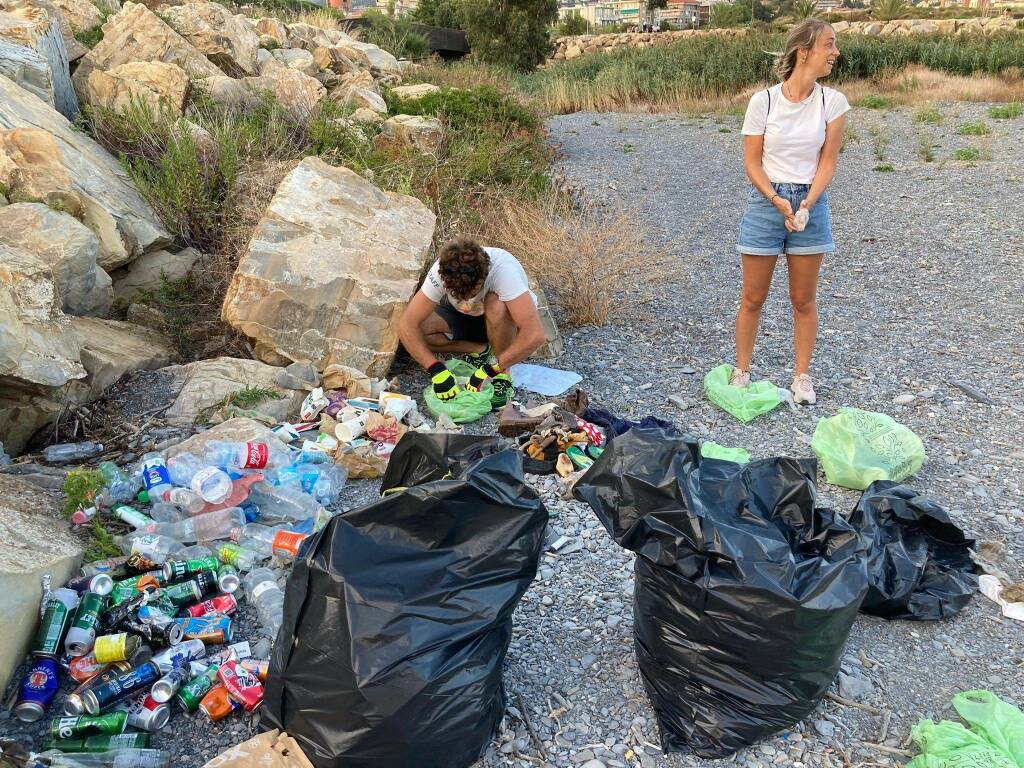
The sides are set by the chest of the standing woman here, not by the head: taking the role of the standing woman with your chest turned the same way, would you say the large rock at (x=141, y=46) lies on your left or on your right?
on your right

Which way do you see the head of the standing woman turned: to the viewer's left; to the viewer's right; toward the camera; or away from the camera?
to the viewer's right

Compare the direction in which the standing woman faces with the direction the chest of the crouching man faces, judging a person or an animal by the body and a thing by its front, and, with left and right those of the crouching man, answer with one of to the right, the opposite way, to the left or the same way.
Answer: the same way

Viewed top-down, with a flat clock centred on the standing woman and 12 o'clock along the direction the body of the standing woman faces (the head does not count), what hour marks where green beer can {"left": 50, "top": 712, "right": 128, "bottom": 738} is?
The green beer can is roughly at 1 o'clock from the standing woman.

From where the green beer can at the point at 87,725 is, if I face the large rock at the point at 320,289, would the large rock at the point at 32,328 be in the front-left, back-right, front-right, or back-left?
front-left

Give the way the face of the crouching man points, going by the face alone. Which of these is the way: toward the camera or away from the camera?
toward the camera

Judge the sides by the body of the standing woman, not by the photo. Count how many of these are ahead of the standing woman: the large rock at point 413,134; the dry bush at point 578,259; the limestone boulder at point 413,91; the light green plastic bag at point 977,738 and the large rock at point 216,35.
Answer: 1

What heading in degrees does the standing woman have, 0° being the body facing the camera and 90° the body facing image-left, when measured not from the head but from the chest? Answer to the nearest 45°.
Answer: approximately 0°

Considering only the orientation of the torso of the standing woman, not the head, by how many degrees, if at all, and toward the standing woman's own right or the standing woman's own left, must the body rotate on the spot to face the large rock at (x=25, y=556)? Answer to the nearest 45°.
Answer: approximately 45° to the standing woman's own right

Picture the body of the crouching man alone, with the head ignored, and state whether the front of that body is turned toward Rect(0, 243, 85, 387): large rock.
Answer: no

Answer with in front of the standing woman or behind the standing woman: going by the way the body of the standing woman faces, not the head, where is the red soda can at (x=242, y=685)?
in front

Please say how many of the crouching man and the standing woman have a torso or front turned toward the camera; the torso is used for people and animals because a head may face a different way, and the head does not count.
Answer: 2

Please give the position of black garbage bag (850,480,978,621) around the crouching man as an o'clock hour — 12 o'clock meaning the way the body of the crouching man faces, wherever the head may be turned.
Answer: The black garbage bag is roughly at 11 o'clock from the crouching man.

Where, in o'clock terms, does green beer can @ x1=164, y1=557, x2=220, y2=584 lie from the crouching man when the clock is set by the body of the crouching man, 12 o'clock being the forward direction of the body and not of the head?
The green beer can is roughly at 1 o'clock from the crouching man.

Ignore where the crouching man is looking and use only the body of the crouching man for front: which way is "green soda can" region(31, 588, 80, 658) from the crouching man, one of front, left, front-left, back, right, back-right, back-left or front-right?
front-right

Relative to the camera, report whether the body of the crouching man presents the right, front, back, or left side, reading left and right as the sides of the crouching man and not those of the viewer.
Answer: front

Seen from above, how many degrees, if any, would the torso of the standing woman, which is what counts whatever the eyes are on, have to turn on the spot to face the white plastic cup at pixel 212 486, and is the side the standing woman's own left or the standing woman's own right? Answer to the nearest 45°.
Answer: approximately 45° to the standing woman's own right

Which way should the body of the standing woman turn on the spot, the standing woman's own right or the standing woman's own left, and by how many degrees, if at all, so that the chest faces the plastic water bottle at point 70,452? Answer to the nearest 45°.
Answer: approximately 45° to the standing woman's own right

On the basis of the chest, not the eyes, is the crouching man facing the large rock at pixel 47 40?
no
